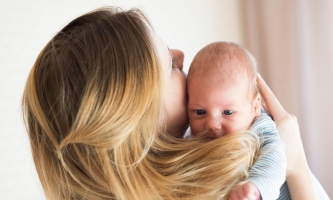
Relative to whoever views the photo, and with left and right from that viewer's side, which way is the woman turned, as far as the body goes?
facing away from the viewer and to the right of the viewer

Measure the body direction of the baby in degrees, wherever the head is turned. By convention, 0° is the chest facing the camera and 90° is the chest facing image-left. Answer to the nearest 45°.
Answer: approximately 0°

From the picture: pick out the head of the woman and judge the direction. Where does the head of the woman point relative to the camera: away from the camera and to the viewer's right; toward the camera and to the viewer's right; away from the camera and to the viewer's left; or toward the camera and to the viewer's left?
away from the camera and to the viewer's right
